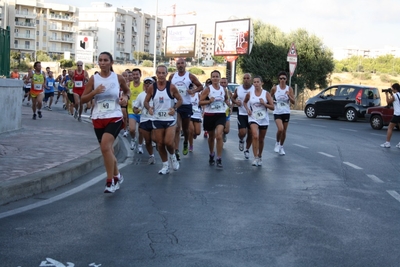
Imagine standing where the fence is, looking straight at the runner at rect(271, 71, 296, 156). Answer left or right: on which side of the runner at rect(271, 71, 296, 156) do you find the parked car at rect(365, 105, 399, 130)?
left

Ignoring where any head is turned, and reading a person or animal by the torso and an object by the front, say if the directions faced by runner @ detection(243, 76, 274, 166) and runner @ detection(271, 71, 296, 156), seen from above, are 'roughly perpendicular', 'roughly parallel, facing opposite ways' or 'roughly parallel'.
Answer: roughly parallel

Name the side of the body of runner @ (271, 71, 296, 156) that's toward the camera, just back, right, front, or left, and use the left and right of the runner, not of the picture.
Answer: front

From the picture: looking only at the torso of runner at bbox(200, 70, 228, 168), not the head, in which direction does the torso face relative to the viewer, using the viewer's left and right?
facing the viewer

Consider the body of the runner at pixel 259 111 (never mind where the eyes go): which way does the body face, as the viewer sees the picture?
toward the camera

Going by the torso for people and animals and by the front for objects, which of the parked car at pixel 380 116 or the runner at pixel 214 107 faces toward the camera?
the runner

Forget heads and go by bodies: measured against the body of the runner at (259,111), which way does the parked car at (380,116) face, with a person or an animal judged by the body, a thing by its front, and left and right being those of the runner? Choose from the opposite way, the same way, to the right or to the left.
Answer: to the right

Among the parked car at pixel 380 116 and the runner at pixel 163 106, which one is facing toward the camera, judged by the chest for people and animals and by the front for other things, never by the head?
the runner

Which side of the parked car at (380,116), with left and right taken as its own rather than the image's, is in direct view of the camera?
left

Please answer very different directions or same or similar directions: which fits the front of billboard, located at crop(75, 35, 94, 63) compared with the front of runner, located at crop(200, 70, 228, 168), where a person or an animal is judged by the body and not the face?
same or similar directions

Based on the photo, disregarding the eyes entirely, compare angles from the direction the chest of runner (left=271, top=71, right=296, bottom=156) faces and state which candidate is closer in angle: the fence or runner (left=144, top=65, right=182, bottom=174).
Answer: the runner

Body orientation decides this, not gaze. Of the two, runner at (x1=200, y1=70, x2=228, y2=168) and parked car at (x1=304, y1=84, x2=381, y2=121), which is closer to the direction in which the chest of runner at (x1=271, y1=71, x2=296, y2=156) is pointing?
the runner

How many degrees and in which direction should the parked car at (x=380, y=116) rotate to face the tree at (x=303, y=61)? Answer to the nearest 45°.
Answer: approximately 90° to its right

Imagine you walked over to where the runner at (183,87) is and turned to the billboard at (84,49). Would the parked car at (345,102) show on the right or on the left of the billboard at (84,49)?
right
